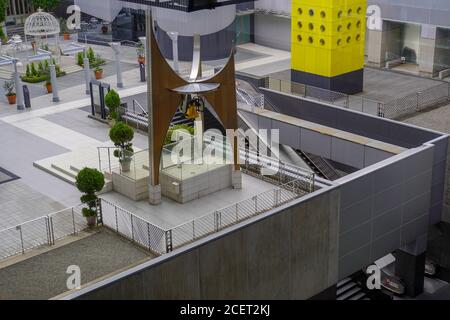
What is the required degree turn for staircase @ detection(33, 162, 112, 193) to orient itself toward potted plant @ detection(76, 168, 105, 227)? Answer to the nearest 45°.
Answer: approximately 45° to its left

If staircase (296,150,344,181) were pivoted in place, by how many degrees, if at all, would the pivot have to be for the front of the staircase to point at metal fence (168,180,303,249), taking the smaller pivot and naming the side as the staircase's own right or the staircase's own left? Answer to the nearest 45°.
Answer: approximately 45° to the staircase's own right

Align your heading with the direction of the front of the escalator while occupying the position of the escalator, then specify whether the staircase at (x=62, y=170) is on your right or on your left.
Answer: on your right

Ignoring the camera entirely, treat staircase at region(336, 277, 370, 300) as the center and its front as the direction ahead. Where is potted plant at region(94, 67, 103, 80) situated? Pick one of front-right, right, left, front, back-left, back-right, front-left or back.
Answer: back

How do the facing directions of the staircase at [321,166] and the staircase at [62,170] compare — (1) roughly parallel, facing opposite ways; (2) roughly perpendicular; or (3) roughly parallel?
roughly perpendicular

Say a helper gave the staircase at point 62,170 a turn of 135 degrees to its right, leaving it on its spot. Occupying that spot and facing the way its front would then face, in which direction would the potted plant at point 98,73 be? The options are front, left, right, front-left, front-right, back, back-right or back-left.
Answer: front
